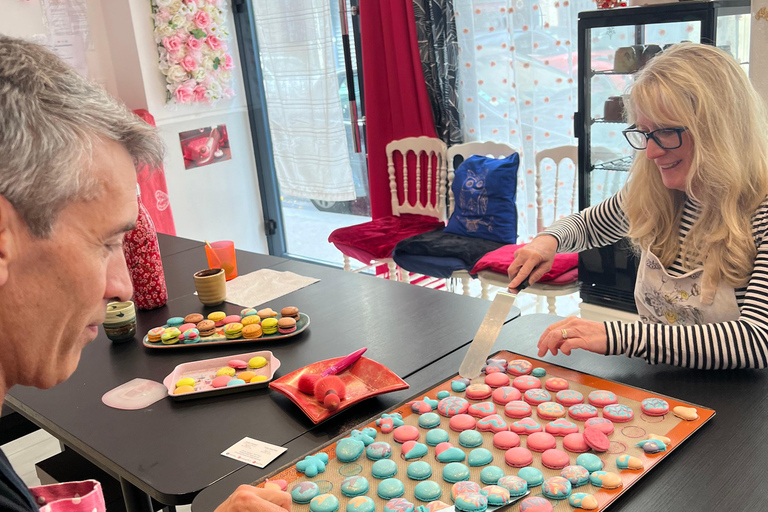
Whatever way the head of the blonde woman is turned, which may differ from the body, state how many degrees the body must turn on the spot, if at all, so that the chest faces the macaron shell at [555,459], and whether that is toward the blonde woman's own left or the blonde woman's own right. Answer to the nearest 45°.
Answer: approximately 45° to the blonde woman's own left

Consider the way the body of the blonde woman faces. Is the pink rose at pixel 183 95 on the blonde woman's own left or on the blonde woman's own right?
on the blonde woman's own right

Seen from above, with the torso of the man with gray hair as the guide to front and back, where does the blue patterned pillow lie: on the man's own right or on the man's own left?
on the man's own left

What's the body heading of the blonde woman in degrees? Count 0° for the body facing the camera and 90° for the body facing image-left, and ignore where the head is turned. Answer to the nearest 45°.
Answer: approximately 45°

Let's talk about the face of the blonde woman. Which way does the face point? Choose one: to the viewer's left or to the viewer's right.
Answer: to the viewer's left

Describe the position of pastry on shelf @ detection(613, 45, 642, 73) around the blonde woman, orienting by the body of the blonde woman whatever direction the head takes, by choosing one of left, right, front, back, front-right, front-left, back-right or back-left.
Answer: back-right

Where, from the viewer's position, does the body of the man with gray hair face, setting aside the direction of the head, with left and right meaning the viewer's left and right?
facing to the right of the viewer

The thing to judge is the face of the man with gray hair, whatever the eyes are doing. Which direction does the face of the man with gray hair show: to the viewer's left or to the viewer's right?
to the viewer's right

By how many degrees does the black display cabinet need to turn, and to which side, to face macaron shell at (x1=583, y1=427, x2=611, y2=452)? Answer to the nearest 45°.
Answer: approximately 45° to its left
